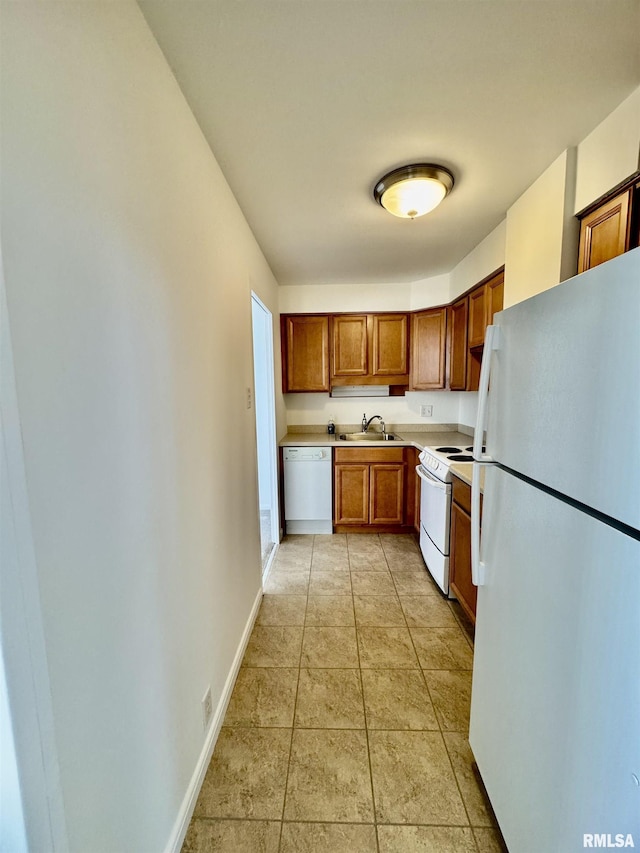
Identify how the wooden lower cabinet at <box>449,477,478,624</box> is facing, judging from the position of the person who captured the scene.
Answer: facing to the left of the viewer

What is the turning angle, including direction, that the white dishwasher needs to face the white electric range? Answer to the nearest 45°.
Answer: approximately 45° to its left

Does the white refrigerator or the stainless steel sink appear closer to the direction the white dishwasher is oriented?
the white refrigerator

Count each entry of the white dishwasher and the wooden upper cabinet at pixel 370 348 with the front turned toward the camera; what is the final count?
2

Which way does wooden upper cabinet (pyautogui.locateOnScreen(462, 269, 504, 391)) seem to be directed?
to the viewer's left

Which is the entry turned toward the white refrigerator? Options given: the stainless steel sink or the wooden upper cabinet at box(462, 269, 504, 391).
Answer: the stainless steel sink

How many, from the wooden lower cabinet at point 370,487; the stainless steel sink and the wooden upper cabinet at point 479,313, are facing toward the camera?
2

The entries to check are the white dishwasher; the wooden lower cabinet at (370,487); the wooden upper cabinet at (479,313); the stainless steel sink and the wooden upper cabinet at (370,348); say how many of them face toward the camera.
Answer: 4
